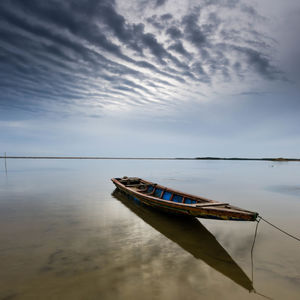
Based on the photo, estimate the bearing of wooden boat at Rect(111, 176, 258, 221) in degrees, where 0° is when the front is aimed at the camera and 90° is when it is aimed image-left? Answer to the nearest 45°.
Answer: approximately 315°
